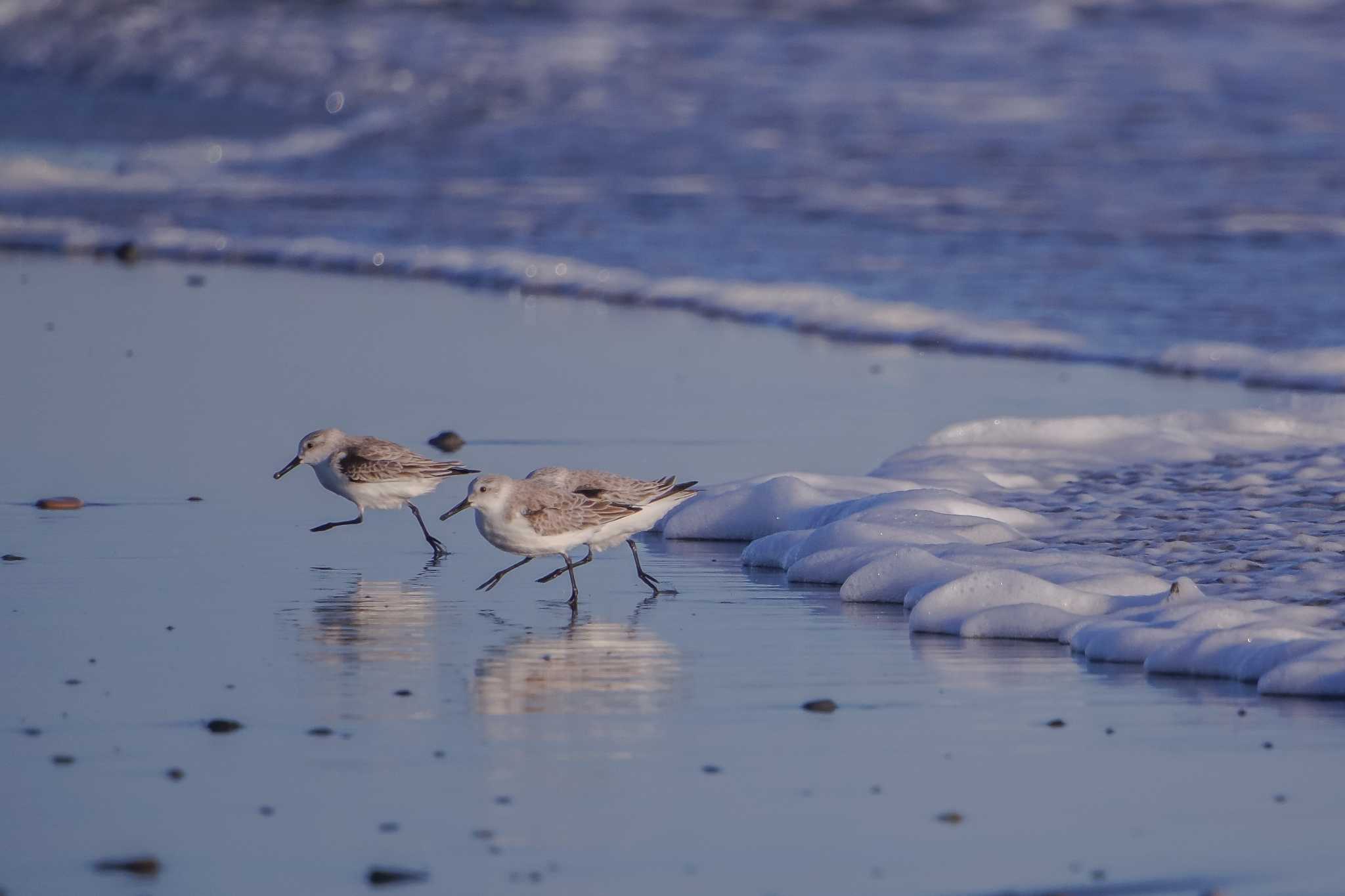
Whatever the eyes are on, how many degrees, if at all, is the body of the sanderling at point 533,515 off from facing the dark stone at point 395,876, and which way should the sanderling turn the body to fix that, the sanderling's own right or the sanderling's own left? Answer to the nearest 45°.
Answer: approximately 90° to the sanderling's own left

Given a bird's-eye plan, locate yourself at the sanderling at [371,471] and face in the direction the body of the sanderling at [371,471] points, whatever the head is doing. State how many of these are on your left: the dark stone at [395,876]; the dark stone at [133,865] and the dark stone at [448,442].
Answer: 2

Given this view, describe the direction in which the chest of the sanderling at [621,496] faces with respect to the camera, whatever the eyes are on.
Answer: to the viewer's left

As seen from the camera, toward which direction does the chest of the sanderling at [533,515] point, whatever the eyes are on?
to the viewer's left

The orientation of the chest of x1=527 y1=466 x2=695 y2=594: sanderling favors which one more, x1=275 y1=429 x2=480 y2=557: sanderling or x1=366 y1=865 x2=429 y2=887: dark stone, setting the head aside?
the sanderling

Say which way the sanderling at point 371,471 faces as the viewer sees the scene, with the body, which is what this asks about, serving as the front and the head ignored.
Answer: to the viewer's left

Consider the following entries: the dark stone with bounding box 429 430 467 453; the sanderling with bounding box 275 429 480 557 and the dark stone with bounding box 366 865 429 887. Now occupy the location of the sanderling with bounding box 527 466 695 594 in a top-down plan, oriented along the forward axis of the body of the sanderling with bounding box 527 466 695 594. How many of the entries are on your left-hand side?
1

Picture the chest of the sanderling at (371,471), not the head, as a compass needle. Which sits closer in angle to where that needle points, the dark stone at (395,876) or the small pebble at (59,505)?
the small pebble

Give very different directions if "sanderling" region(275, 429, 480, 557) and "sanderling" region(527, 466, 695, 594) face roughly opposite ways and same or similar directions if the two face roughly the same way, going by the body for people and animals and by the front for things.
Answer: same or similar directions

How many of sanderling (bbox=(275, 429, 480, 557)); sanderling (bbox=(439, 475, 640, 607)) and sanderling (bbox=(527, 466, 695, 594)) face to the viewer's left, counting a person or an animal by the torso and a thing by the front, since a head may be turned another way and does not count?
3

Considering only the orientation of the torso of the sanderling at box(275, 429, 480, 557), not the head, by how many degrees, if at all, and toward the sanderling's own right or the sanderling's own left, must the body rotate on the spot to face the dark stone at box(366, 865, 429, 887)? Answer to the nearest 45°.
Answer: approximately 90° to the sanderling's own left

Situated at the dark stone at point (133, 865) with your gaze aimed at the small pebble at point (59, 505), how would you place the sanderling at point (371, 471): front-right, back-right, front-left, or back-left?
front-right

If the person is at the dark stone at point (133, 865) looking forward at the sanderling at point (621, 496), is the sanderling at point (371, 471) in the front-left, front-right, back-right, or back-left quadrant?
front-left

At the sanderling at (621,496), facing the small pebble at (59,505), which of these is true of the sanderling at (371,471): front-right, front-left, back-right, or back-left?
front-right

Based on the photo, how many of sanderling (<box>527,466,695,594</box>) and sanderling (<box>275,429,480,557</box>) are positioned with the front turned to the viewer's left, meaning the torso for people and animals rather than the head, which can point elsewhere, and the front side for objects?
2

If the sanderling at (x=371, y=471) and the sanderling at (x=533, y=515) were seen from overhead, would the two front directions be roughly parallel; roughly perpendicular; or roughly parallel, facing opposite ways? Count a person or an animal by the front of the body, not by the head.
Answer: roughly parallel
